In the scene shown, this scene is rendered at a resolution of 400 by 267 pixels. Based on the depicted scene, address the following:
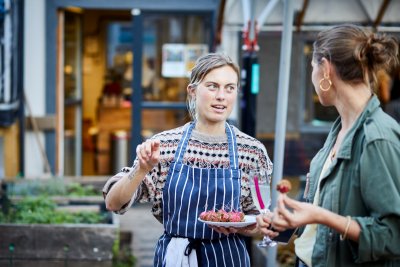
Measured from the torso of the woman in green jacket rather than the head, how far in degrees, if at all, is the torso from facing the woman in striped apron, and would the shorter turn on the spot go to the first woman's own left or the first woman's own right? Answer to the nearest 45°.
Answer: approximately 45° to the first woman's own right

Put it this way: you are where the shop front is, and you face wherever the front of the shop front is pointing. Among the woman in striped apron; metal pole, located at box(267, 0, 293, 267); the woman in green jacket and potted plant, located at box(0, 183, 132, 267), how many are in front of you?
4

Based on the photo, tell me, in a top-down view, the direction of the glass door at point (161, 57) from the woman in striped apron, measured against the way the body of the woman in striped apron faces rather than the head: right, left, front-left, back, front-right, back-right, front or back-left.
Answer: back

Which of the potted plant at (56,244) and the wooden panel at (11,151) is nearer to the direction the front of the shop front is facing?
the potted plant

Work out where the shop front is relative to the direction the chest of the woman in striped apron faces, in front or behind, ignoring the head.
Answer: behind

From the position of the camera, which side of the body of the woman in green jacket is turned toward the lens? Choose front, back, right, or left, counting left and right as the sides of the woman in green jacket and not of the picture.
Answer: left

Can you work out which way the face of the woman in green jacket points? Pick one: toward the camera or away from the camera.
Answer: away from the camera

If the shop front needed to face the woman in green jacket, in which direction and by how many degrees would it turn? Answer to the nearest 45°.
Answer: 0° — it already faces them

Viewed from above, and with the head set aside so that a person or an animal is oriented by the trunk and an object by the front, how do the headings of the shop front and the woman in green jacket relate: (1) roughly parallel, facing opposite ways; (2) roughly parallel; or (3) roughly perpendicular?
roughly perpendicular

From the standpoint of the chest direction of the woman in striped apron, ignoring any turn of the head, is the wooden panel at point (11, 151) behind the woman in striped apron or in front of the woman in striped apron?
behind

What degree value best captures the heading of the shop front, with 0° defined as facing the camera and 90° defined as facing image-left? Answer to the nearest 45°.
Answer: approximately 0°

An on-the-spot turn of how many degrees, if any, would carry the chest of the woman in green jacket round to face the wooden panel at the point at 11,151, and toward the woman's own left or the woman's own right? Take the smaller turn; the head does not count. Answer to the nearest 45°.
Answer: approximately 45° to the woman's own right
